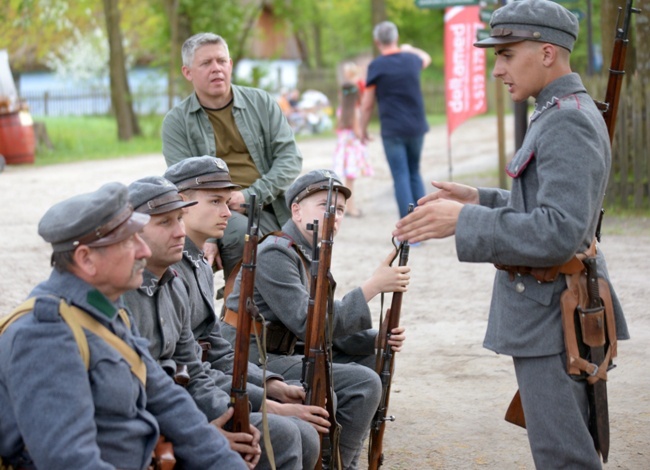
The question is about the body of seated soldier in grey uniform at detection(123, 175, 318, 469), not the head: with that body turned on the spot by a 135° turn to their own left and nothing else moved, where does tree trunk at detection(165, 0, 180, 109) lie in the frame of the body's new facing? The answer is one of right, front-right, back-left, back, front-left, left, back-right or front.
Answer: front

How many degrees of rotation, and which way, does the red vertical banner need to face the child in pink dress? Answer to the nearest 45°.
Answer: approximately 45° to its right

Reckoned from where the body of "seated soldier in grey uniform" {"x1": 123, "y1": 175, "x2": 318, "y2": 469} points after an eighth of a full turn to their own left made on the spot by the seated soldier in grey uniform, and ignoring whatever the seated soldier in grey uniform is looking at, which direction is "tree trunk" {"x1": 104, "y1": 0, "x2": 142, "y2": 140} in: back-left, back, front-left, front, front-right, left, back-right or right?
left

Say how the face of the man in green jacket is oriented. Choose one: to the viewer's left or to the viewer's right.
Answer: to the viewer's right

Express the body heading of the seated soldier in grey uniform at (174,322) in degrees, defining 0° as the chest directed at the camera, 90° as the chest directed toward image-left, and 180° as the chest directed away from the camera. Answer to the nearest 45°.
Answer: approximately 315°

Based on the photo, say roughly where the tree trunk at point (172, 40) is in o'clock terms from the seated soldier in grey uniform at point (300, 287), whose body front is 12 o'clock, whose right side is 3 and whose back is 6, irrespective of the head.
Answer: The tree trunk is roughly at 7 o'clock from the seated soldier in grey uniform.

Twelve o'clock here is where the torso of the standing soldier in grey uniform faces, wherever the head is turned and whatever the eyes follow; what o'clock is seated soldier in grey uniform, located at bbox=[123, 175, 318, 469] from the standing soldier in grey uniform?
The seated soldier in grey uniform is roughly at 12 o'clock from the standing soldier in grey uniform.

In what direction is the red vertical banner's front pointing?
toward the camera

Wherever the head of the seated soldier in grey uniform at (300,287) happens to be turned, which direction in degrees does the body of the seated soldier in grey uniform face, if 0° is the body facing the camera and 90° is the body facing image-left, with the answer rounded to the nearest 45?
approximately 315°

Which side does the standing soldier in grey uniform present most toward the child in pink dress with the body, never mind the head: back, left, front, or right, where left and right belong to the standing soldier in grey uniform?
right

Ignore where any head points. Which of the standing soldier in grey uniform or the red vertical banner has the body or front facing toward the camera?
the red vertical banner

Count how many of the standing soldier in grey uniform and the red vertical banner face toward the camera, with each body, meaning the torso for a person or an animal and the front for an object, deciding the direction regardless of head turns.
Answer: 1

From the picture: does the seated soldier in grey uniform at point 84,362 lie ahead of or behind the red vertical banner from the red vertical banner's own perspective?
ahead

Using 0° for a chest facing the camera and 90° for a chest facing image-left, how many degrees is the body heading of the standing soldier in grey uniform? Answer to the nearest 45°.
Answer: approximately 90°

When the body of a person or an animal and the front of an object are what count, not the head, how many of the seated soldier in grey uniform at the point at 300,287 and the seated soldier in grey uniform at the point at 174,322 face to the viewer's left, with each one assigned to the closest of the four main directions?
0

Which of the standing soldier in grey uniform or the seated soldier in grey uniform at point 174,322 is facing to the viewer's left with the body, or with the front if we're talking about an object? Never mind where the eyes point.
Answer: the standing soldier in grey uniform

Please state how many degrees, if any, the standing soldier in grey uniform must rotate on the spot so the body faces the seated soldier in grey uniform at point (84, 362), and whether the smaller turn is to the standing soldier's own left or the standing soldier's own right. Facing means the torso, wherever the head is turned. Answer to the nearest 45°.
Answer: approximately 45° to the standing soldier's own left
